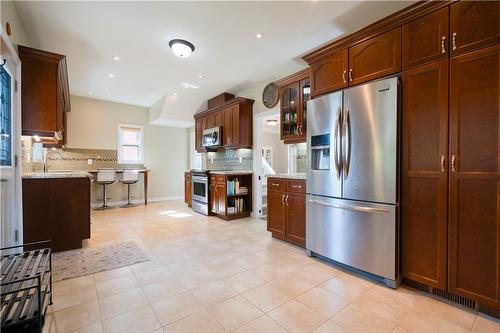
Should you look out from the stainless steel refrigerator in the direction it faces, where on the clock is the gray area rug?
The gray area rug is roughly at 1 o'clock from the stainless steel refrigerator.

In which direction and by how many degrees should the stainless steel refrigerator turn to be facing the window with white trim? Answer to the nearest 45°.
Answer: approximately 45° to its right

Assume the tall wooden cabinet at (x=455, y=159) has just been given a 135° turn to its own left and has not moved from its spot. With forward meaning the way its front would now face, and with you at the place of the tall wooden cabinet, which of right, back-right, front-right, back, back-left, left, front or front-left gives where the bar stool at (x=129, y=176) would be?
back

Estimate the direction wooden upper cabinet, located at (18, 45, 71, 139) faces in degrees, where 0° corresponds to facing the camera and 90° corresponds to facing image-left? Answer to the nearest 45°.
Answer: approximately 270°

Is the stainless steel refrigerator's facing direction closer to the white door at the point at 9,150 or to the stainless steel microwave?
the white door

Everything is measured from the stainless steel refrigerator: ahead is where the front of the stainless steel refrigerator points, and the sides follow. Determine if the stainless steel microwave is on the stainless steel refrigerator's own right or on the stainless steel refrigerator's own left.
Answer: on the stainless steel refrigerator's own right

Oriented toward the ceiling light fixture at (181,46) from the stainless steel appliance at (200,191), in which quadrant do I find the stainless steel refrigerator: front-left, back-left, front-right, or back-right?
front-left

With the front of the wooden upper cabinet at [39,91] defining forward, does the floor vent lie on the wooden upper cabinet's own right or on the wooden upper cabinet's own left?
on the wooden upper cabinet's own right

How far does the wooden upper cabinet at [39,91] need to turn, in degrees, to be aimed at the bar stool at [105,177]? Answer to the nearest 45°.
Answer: approximately 90° to its left

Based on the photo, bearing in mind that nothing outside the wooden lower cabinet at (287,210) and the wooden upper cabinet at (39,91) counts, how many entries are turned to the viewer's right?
1

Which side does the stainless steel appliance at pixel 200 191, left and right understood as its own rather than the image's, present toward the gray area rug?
front

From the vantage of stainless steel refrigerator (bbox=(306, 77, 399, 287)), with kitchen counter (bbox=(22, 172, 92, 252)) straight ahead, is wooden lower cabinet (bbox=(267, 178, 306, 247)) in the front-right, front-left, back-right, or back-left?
front-right

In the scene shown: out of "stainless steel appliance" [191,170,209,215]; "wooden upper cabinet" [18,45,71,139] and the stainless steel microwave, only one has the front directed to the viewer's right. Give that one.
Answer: the wooden upper cabinet

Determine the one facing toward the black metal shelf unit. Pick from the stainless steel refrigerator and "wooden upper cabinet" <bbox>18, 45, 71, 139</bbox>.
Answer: the stainless steel refrigerator

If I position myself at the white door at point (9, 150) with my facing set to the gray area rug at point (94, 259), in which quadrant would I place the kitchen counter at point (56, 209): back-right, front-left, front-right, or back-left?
front-left

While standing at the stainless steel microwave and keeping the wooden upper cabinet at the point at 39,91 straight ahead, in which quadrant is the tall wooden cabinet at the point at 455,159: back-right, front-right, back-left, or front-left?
front-left

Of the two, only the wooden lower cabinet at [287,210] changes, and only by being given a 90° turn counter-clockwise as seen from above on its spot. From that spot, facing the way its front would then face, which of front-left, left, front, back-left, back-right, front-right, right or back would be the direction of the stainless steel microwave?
back
